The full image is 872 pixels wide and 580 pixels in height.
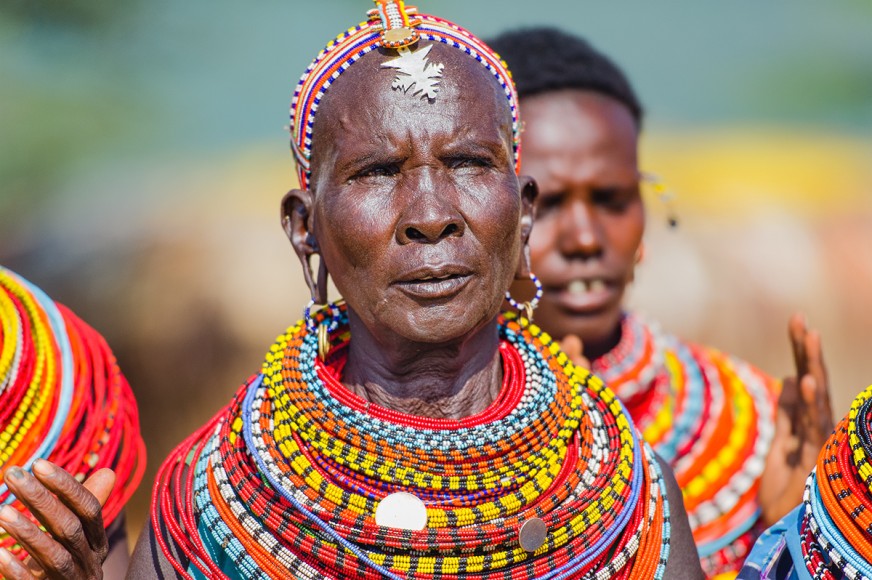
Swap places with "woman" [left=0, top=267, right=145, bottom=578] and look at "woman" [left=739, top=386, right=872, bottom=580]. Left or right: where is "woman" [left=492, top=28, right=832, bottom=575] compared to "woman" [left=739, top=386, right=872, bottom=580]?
left

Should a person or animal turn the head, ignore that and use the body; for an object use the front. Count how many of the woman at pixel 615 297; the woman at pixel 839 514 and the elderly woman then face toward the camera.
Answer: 3

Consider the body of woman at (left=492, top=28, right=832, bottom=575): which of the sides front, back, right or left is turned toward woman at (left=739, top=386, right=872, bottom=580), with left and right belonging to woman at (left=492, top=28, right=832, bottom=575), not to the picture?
front

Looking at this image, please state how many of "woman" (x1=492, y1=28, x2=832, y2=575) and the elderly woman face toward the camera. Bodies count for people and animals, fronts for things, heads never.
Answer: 2

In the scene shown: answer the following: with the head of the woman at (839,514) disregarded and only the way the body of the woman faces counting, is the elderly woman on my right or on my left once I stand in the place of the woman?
on my right

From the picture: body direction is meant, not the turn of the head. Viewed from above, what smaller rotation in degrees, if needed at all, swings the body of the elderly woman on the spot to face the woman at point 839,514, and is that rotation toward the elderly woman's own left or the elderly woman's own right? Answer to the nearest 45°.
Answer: approximately 90° to the elderly woman's own left

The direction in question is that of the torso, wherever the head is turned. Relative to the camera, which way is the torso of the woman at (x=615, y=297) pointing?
toward the camera

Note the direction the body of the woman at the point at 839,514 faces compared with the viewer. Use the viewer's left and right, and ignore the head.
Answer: facing the viewer

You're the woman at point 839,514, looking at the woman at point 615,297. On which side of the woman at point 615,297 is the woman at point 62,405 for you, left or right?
left

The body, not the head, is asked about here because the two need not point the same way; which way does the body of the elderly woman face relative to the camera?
toward the camera

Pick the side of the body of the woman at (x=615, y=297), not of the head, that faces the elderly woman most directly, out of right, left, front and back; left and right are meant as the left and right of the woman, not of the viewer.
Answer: front

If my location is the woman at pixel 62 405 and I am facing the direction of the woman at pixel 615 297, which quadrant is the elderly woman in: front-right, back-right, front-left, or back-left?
front-right

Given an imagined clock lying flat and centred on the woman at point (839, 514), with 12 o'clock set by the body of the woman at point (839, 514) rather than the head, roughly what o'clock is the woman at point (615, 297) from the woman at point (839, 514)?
the woman at point (615, 297) is roughly at 5 o'clock from the woman at point (839, 514).
